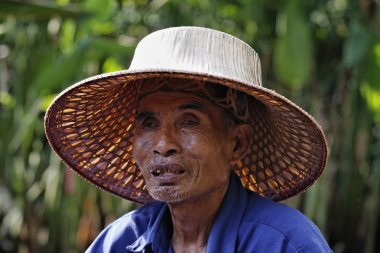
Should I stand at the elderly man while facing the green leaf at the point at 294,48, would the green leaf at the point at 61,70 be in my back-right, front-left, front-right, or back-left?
front-left

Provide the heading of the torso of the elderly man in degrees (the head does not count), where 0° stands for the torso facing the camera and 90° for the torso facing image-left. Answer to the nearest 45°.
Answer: approximately 45°

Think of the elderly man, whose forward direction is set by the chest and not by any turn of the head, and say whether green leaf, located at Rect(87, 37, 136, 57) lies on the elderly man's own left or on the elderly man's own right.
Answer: on the elderly man's own right

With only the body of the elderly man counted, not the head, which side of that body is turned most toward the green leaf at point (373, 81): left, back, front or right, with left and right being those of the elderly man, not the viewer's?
back

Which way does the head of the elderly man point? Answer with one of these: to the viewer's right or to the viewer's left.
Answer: to the viewer's left
